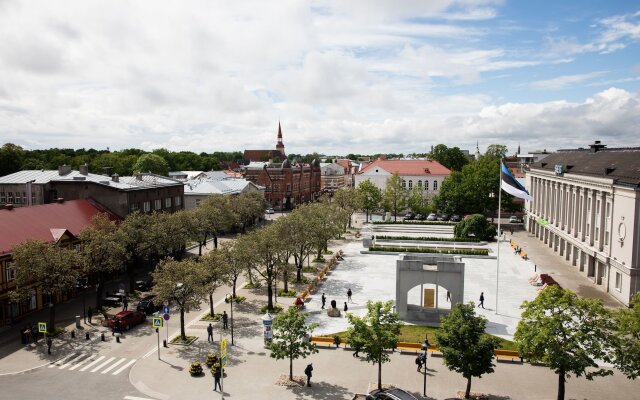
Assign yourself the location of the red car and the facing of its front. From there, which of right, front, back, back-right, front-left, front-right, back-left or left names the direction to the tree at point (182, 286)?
left

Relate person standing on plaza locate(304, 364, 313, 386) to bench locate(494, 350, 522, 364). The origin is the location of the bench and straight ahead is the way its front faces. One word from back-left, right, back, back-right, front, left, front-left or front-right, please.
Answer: front-right

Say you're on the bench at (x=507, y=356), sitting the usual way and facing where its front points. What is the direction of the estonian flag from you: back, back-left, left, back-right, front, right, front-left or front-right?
back

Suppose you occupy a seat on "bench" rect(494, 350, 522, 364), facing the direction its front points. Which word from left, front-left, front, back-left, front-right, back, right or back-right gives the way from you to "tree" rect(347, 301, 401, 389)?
front-right

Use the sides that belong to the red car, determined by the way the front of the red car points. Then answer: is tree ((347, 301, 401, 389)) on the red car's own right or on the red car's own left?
on the red car's own left

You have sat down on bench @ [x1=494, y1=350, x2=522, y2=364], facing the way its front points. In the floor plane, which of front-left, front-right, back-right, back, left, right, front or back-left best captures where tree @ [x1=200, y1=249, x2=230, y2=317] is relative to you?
right

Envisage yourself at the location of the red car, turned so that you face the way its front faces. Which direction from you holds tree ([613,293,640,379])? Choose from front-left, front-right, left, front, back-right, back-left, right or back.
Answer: left

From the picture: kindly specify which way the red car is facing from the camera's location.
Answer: facing the viewer and to the left of the viewer

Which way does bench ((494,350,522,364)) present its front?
toward the camera

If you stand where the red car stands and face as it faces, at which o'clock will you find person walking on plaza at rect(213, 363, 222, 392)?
The person walking on plaza is roughly at 10 o'clock from the red car.

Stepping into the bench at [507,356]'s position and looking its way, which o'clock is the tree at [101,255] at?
The tree is roughly at 3 o'clock from the bench.
